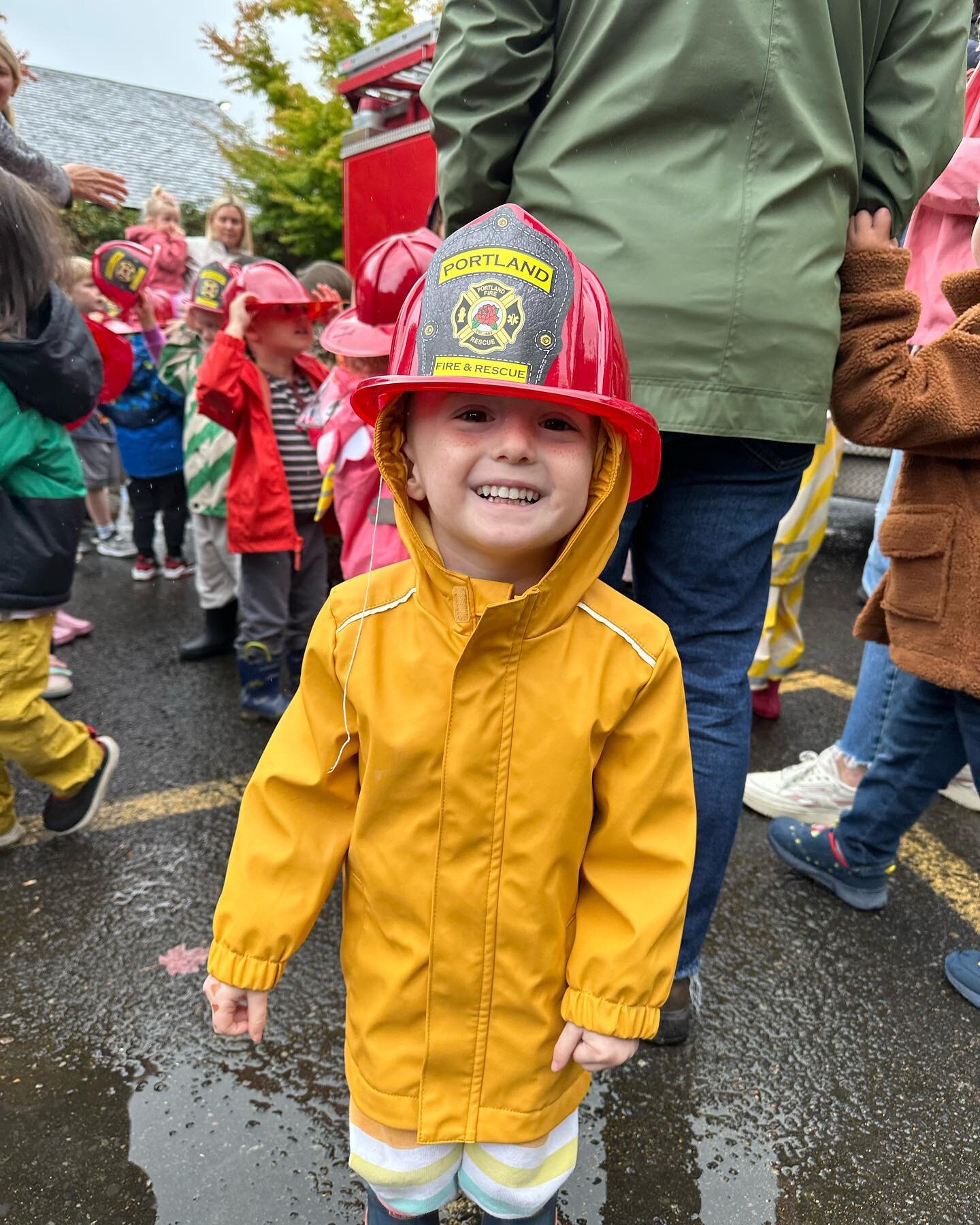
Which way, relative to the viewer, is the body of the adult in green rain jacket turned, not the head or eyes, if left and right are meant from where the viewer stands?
facing away from the viewer

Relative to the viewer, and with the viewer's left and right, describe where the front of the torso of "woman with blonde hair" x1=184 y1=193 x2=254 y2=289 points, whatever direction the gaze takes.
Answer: facing the viewer

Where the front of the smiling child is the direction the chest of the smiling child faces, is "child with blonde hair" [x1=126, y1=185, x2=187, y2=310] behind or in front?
behind

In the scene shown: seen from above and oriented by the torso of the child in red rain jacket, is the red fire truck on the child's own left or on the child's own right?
on the child's own left

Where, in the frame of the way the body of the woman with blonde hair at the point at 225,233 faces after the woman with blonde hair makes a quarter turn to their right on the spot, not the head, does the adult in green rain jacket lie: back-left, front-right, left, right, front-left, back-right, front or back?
left

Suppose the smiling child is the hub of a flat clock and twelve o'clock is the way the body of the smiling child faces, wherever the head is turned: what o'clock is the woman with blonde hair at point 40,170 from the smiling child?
The woman with blonde hair is roughly at 5 o'clock from the smiling child.

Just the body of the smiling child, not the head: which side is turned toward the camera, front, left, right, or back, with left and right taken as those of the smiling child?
front

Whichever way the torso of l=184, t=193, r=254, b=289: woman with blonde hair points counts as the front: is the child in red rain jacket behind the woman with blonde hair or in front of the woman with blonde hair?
in front

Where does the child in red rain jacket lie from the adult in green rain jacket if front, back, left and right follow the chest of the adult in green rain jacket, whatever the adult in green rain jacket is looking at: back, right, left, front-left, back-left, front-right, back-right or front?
front-left

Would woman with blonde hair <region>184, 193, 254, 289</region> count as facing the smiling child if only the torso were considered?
yes

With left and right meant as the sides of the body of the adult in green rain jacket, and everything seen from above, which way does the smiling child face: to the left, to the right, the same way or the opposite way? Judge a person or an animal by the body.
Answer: the opposite way

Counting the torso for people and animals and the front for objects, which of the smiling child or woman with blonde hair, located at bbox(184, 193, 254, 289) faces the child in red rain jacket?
the woman with blonde hair

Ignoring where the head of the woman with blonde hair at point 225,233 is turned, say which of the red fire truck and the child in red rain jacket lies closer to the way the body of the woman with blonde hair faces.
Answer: the child in red rain jacket

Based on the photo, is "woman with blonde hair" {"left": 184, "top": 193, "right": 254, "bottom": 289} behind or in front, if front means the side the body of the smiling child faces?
behind
